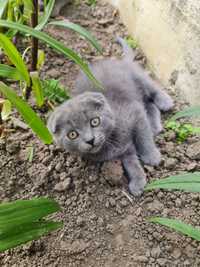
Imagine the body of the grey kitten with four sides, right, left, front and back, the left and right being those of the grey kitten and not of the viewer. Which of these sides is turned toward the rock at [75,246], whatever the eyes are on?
front

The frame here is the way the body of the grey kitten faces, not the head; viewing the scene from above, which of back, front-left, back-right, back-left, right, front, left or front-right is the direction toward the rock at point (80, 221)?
front

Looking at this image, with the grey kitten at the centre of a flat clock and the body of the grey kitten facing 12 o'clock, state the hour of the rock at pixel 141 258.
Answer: The rock is roughly at 11 o'clock from the grey kitten.

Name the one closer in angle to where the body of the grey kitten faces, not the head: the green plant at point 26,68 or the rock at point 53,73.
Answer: the green plant

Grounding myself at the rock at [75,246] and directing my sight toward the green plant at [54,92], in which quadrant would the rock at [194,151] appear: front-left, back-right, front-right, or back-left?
front-right

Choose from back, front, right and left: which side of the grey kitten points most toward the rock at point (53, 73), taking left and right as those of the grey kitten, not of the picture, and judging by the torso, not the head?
right

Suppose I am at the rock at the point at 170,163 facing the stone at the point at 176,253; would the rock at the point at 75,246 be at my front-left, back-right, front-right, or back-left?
front-right
